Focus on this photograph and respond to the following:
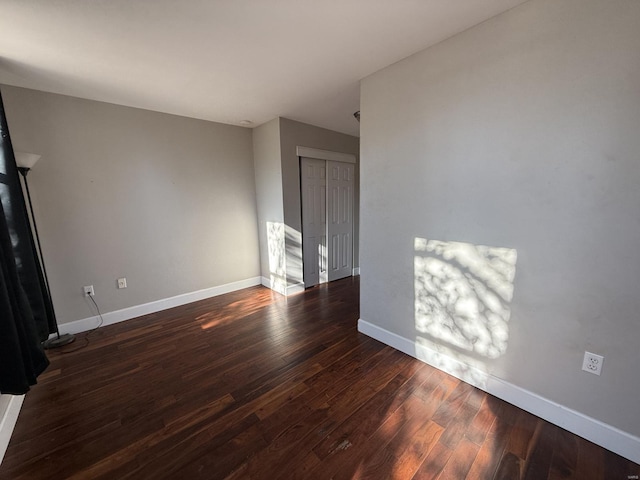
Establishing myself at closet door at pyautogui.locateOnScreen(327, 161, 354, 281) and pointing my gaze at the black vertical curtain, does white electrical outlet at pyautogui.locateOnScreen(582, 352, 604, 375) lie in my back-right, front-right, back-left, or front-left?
front-left

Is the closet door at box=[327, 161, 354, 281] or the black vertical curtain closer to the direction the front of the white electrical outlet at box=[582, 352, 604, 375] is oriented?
the black vertical curtain

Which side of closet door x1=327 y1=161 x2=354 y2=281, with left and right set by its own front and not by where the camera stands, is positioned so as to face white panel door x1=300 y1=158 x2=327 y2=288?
right

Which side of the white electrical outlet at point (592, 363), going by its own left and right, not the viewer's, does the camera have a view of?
front

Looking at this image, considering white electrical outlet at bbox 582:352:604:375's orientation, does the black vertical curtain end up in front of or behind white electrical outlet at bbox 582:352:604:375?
in front

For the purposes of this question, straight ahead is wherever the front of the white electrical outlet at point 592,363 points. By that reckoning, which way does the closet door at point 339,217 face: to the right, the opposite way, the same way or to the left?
to the left

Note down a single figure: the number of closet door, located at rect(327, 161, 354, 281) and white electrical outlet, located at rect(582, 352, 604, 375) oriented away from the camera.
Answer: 0

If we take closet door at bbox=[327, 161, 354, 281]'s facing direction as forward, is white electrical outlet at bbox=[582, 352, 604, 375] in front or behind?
in front

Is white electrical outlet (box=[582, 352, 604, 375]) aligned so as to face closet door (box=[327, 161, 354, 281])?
no

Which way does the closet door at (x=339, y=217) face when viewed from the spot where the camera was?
facing the viewer and to the right of the viewer

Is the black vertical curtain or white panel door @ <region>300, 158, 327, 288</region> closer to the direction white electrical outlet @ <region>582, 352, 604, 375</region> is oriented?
the black vertical curtain

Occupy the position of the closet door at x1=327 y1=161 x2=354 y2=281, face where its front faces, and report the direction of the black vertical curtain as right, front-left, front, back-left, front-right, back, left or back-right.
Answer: right

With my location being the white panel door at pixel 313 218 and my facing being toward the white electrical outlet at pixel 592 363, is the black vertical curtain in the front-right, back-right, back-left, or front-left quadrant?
front-right
